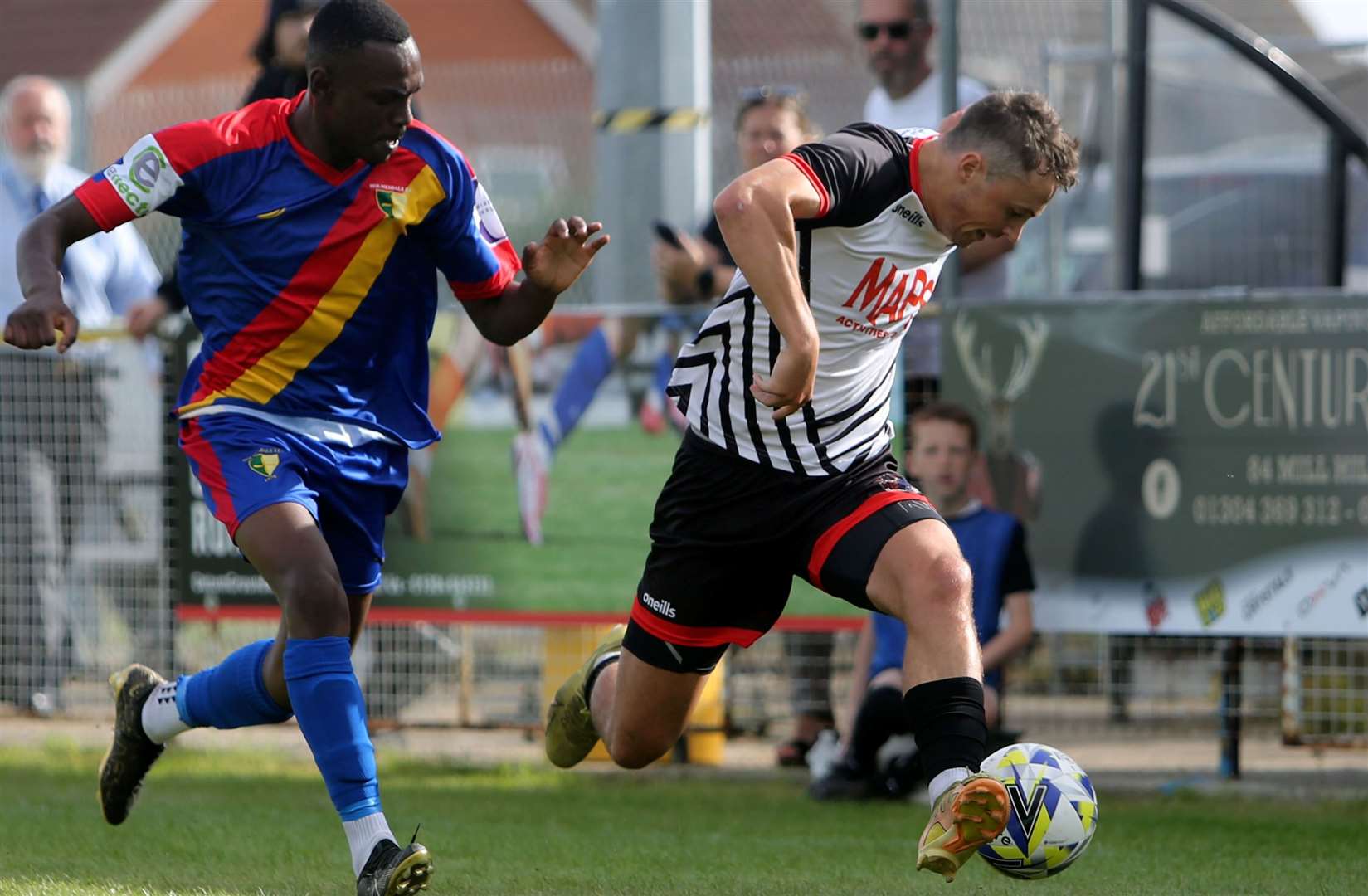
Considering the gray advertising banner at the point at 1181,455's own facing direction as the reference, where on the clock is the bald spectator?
The bald spectator is roughly at 3 o'clock from the gray advertising banner.

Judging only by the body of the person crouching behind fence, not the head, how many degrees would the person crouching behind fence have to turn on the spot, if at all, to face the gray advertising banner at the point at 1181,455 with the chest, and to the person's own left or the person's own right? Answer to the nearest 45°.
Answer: approximately 135° to the person's own left

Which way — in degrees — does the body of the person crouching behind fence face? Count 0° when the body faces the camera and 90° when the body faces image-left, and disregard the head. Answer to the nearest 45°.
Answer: approximately 45°

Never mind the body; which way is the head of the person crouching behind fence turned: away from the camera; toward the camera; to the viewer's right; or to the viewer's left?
toward the camera

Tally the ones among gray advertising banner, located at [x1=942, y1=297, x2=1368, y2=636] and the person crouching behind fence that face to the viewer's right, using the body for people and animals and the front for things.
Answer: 0

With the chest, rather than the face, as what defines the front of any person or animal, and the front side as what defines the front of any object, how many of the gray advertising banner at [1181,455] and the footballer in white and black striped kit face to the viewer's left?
0

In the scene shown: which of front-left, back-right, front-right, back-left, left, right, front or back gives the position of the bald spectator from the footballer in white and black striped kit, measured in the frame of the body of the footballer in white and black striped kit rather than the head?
back

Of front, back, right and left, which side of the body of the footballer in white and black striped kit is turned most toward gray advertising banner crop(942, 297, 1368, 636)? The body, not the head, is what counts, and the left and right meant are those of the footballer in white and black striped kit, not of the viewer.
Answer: left

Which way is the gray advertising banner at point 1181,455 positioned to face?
toward the camera

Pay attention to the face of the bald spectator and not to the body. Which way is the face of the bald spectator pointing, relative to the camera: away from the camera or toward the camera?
toward the camera

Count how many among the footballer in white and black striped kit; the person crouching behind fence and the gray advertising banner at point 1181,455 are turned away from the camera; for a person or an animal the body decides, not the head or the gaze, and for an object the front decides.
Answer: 0

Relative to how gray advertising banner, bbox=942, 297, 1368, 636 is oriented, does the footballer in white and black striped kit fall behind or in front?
in front

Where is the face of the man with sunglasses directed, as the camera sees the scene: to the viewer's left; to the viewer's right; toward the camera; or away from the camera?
toward the camera
